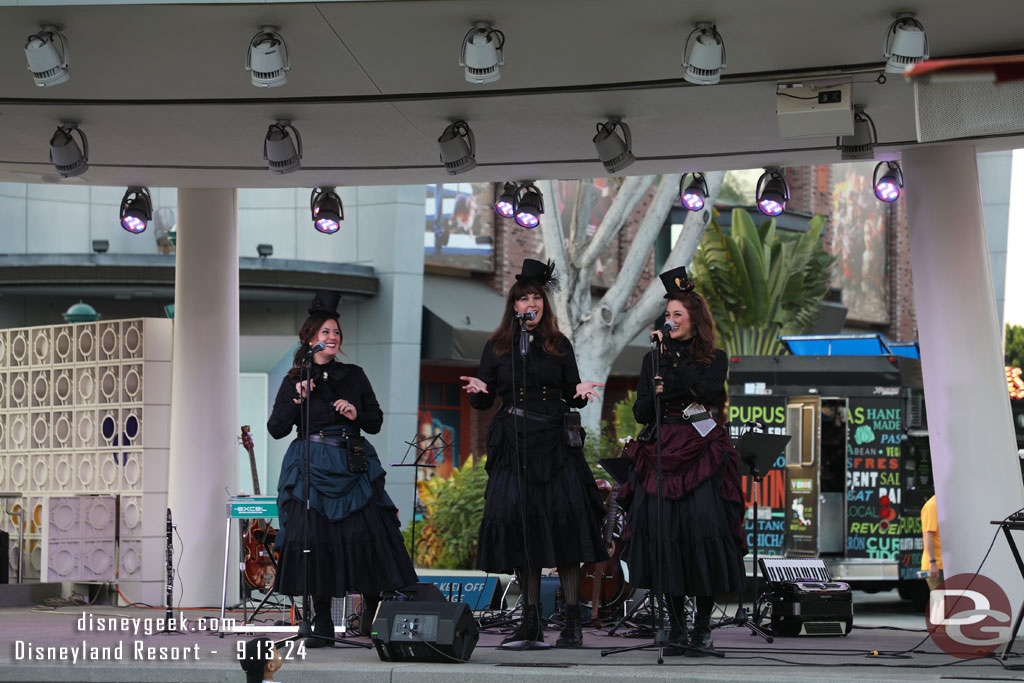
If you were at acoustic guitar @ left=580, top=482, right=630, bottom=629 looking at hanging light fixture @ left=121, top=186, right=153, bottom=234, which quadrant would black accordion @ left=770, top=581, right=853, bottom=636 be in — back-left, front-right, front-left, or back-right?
back-left

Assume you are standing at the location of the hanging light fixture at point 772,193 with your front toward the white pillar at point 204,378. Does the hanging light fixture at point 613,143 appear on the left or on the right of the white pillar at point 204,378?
left

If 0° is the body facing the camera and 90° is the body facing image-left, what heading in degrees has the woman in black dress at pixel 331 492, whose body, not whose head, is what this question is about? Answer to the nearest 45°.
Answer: approximately 0°

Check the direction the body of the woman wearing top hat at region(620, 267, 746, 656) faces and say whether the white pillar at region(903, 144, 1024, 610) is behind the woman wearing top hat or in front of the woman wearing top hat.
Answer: behind

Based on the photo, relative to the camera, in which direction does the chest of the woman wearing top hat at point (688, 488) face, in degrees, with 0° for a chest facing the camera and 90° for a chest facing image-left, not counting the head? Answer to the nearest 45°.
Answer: approximately 45°
